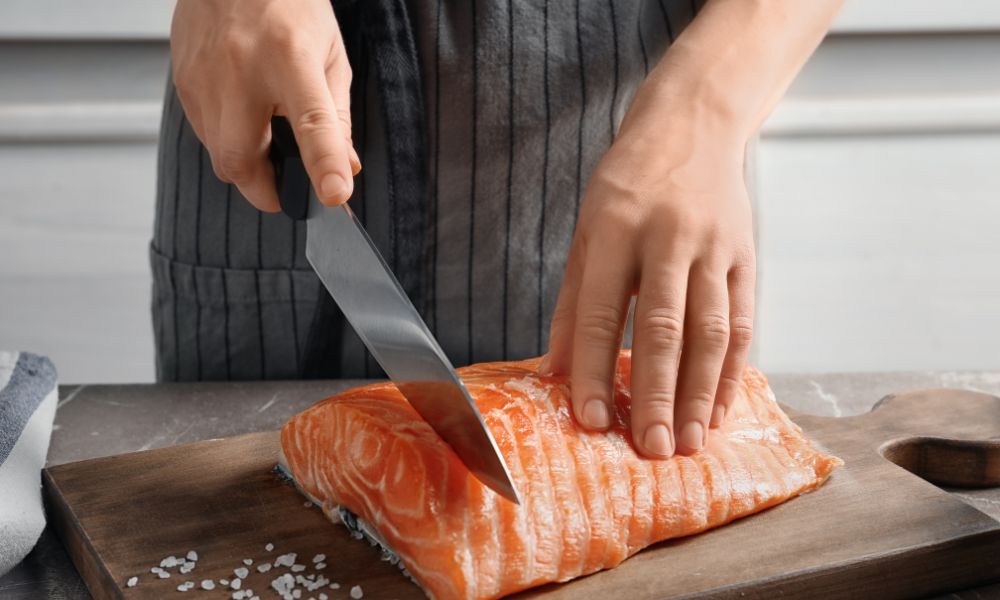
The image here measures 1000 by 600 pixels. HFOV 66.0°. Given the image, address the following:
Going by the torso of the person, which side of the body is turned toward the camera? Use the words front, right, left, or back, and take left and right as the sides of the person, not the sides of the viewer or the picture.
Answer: front

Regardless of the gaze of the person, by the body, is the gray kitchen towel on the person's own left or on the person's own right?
on the person's own right

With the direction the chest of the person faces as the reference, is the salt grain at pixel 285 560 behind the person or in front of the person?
in front

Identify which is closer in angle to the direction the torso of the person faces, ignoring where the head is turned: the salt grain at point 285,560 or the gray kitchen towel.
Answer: the salt grain

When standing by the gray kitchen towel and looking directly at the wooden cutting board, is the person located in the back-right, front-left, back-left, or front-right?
front-left
